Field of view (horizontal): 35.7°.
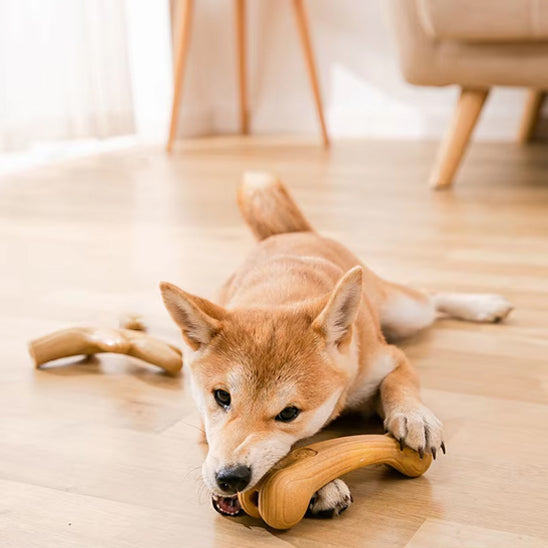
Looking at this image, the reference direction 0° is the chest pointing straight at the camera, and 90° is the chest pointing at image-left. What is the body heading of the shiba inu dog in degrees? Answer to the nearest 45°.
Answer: approximately 0°

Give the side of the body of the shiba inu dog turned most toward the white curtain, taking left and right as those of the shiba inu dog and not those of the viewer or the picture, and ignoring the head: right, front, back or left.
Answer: back

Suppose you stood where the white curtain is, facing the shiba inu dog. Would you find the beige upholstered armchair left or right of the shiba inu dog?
left

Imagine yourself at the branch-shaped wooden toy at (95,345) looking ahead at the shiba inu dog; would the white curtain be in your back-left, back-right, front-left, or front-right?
back-left

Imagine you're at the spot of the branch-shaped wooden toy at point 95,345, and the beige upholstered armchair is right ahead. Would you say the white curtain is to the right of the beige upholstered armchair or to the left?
left

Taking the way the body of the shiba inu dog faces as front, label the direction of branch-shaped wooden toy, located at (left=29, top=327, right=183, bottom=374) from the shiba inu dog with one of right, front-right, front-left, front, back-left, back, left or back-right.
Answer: back-right

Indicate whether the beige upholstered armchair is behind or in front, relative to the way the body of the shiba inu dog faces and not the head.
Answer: behind
